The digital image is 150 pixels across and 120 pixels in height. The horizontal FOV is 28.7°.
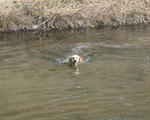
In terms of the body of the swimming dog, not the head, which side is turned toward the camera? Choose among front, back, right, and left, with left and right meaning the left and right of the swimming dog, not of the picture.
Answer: front
